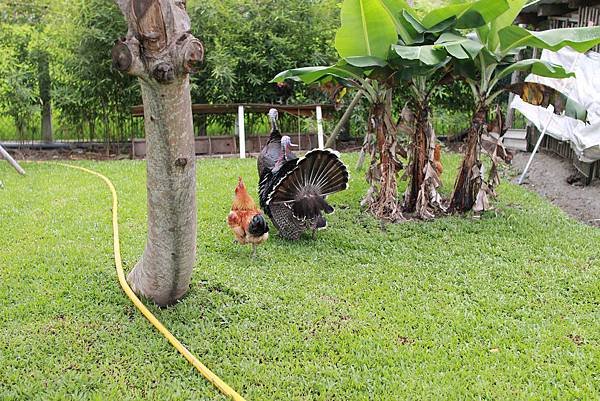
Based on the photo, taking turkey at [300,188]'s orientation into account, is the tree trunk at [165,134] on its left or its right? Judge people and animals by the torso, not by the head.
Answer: on its left

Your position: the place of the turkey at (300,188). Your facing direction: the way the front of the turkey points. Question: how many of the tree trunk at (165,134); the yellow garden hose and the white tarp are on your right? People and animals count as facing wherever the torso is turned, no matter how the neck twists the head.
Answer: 1

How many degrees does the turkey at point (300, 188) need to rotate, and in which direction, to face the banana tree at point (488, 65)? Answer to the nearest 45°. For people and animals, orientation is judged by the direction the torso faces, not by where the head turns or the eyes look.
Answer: approximately 90° to its right

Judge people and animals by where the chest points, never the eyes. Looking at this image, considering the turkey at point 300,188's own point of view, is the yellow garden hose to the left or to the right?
on its left

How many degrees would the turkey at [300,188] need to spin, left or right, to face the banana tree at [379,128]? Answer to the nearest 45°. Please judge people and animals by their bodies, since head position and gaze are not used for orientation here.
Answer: approximately 90° to its right

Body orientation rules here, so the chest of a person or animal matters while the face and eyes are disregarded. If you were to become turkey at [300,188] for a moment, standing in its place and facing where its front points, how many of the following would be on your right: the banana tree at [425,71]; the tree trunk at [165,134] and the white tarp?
2

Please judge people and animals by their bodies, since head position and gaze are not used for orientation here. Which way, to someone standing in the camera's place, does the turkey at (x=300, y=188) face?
facing away from the viewer and to the left of the viewer

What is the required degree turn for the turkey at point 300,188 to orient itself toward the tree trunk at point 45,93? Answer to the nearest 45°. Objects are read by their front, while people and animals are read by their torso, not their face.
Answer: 0° — it already faces it

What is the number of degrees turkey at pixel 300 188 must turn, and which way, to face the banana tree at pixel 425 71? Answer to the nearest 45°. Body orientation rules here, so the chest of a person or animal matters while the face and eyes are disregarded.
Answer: approximately 90° to its right

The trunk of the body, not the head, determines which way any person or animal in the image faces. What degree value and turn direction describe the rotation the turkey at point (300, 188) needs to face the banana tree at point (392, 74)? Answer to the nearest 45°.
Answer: approximately 90° to its right

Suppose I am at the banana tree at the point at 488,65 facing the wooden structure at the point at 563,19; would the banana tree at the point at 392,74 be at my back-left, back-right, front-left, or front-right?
back-left
